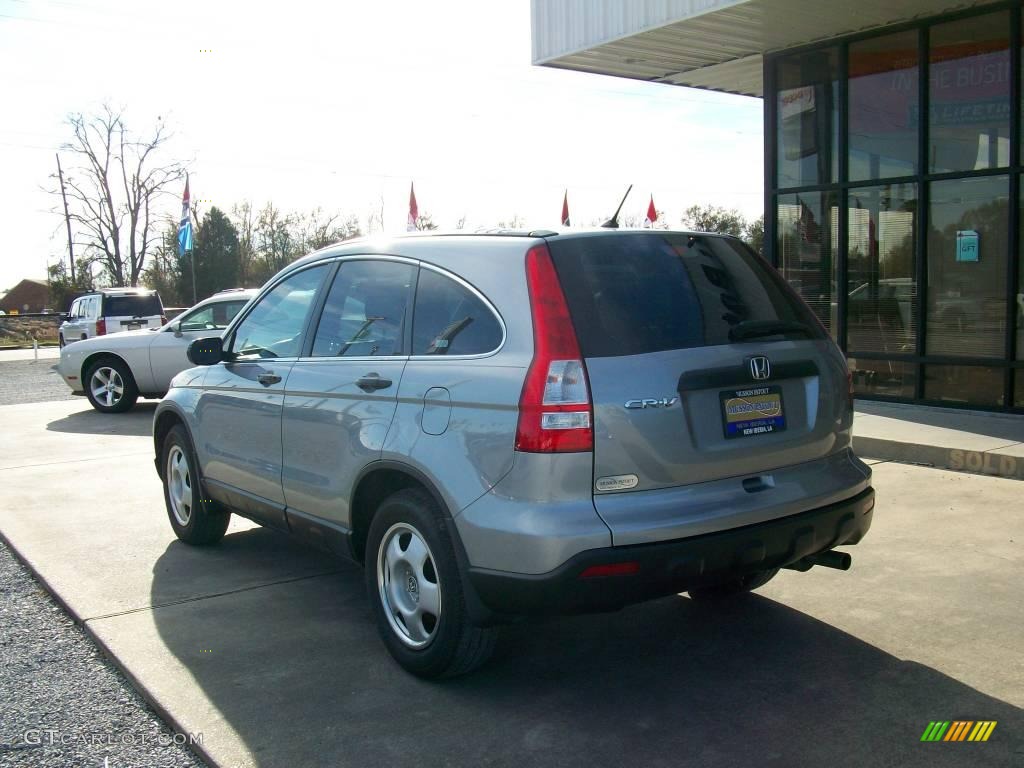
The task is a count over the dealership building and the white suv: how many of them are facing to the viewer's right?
0

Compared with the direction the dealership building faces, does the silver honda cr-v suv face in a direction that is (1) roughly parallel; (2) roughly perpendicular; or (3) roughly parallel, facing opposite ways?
roughly perpendicular

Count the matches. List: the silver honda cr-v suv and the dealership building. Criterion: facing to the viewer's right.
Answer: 0

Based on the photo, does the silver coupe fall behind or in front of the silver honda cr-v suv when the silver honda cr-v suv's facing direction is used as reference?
in front

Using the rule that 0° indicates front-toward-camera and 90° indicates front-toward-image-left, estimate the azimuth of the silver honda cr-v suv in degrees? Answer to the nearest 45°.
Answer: approximately 135°

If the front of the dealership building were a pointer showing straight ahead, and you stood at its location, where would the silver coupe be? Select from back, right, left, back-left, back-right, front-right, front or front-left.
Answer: front-right

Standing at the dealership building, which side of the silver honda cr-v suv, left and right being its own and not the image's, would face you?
right

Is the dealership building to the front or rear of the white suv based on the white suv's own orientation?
to the rear

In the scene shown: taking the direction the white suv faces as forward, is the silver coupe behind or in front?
behind

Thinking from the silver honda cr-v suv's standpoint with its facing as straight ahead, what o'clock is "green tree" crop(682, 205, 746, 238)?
The green tree is roughly at 2 o'clock from the silver honda cr-v suv.

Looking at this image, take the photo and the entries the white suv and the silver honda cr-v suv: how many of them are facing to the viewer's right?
0

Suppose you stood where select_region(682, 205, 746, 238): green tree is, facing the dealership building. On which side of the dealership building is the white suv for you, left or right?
right

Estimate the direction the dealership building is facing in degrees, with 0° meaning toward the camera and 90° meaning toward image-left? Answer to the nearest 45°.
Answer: approximately 45°

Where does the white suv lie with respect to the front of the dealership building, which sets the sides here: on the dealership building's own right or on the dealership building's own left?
on the dealership building's own right

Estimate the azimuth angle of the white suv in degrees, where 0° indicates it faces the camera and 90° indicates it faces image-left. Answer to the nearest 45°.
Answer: approximately 135°
